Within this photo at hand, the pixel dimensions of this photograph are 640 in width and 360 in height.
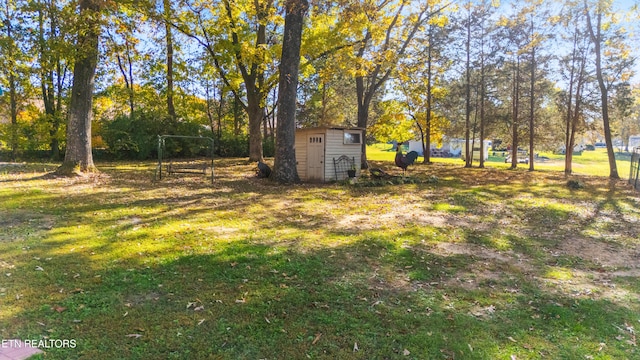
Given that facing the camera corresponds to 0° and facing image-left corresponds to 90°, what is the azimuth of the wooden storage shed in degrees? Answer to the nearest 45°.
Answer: approximately 45°
